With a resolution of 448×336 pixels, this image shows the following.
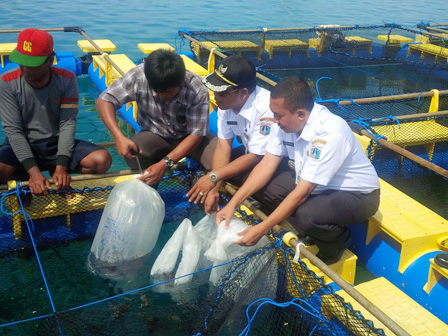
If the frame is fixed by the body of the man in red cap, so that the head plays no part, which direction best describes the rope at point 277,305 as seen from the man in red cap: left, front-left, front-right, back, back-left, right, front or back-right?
front-left

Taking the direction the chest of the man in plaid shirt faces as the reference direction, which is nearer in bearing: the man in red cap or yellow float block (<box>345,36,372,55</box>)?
the man in red cap

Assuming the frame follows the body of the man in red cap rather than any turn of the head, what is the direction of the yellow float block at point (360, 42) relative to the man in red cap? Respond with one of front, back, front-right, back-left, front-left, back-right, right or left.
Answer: back-left

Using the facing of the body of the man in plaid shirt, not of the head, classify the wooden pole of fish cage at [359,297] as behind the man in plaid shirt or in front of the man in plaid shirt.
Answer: in front

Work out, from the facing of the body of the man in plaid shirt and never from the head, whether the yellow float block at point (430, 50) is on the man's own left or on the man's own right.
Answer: on the man's own left

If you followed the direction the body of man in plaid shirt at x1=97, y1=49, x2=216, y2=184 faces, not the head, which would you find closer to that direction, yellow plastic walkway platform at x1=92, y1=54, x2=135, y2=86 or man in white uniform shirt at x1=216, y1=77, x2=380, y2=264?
the man in white uniform shirt

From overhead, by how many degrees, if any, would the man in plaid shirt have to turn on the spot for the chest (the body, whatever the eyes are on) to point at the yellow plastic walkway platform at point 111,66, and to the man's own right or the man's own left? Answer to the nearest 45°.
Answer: approximately 180°

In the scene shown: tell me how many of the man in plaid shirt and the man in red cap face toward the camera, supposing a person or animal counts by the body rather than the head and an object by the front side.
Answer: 2

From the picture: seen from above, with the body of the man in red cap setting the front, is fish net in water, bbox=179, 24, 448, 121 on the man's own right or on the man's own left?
on the man's own left

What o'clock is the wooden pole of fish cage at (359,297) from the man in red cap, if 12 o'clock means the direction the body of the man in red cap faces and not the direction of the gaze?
The wooden pole of fish cage is roughly at 11 o'clock from the man in red cap.
